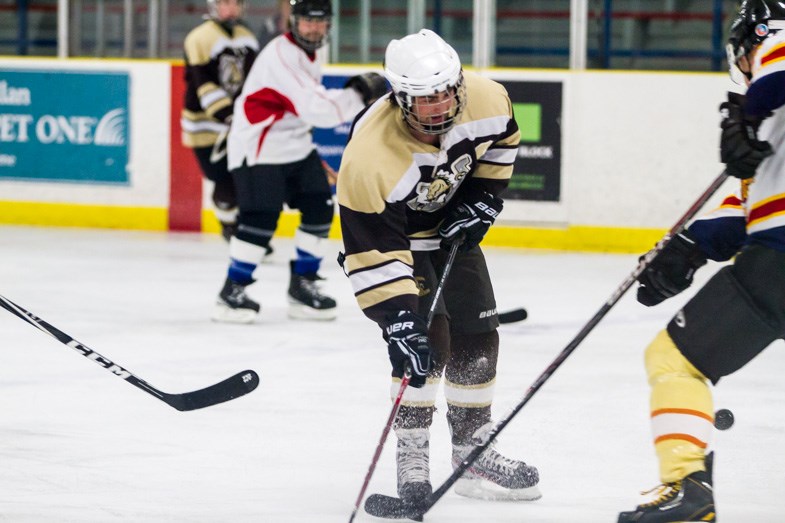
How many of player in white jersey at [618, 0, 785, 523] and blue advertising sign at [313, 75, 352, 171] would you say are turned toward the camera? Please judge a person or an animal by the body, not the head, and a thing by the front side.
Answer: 1

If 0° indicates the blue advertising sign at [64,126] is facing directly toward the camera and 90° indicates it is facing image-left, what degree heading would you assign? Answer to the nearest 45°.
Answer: approximately 0°

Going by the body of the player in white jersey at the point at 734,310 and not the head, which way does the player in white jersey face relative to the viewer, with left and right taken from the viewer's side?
facing to the left of the viewer

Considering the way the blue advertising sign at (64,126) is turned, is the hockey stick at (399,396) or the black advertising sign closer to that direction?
the hockey stick

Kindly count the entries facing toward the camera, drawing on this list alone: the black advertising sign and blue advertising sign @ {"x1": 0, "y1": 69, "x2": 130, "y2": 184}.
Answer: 2

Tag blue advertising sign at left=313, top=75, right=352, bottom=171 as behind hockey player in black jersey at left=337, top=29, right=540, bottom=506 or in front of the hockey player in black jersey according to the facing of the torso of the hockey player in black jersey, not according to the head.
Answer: behind

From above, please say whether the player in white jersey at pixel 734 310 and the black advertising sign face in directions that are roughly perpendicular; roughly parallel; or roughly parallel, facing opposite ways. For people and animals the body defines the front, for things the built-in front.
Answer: roughly perpendicular
